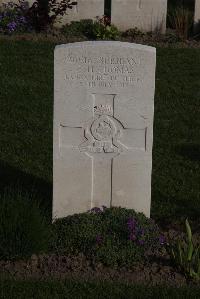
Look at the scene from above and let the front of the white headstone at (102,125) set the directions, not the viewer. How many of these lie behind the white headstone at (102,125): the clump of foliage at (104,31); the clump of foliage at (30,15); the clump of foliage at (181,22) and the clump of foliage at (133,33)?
4

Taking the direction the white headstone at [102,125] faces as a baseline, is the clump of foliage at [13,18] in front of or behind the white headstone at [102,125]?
behind

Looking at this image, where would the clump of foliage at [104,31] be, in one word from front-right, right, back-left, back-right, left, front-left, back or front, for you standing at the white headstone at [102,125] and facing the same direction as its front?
back

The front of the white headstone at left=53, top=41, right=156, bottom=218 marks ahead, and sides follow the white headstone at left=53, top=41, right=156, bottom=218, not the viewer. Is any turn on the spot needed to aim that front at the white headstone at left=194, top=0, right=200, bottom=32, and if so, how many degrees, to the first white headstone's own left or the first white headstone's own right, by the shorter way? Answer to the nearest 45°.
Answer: approximately 180°

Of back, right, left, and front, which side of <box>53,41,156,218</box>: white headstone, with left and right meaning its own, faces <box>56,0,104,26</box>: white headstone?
back

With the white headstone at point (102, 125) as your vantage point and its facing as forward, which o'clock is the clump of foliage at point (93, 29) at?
The clump of foliage is roughly at 6 o'clock from the white headstone.

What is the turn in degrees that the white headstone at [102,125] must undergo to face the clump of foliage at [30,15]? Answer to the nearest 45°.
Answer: approximately 180°

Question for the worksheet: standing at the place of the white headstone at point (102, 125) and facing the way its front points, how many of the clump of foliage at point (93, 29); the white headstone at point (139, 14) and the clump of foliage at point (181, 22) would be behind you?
3

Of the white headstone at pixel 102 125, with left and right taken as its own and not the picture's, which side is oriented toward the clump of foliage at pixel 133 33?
back

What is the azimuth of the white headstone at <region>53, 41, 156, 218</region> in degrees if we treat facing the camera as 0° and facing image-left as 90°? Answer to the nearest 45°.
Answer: approximately 0°
